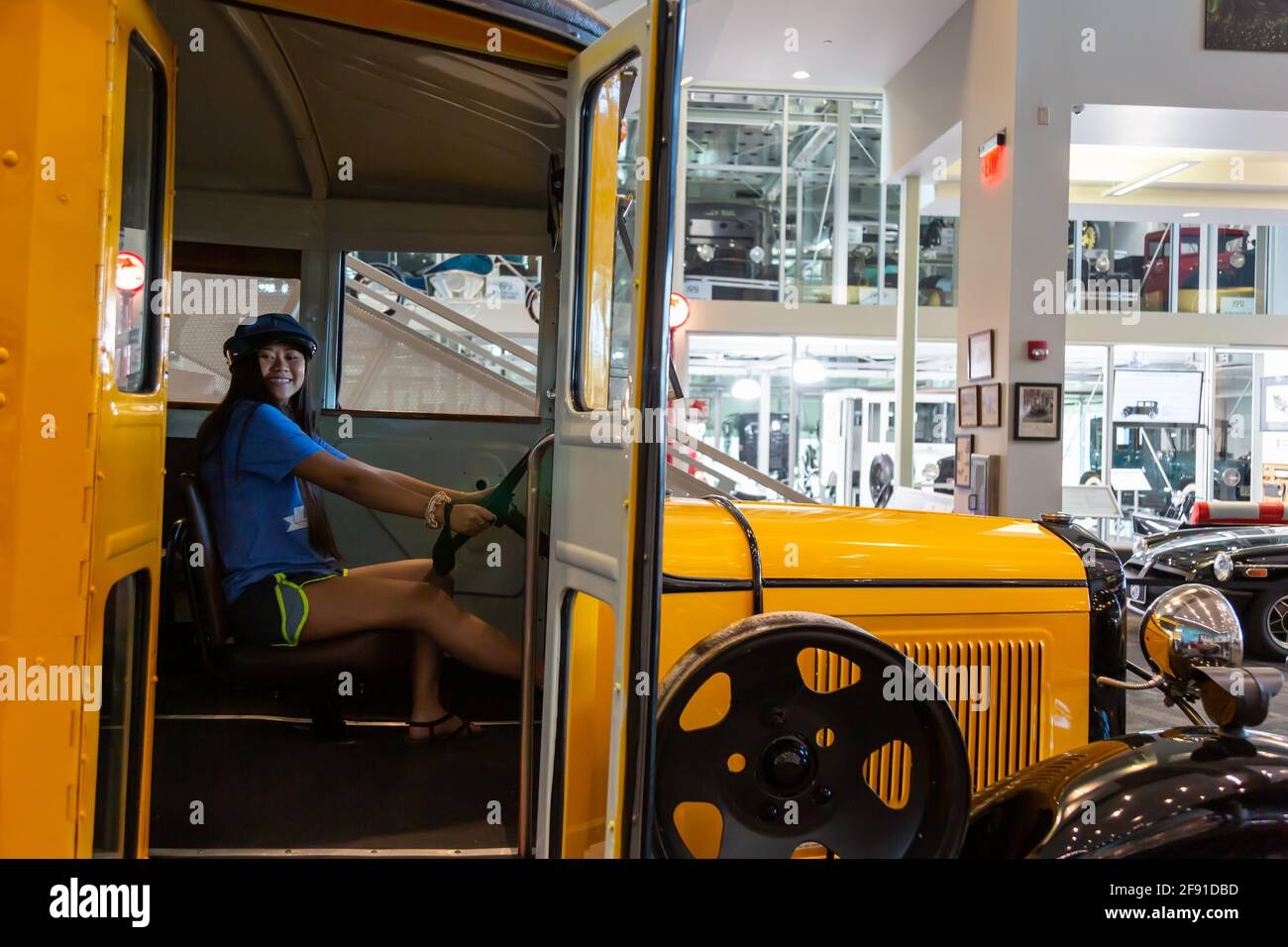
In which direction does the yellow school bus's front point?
to the viewer's right

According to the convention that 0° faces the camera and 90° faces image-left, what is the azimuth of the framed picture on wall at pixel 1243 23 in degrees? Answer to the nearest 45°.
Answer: approximately 0°

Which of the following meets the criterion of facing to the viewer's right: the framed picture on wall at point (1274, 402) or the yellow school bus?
the yellow school bus

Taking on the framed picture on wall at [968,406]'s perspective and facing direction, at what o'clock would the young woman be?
The young woman is roughly at 11 o'clock from the framed picture on wall.

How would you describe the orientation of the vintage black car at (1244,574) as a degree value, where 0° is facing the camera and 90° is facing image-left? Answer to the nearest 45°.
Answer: approximately 45°

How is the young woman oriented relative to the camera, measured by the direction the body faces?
to the viewer's right

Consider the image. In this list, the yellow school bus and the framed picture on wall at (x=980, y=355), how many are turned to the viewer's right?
1
